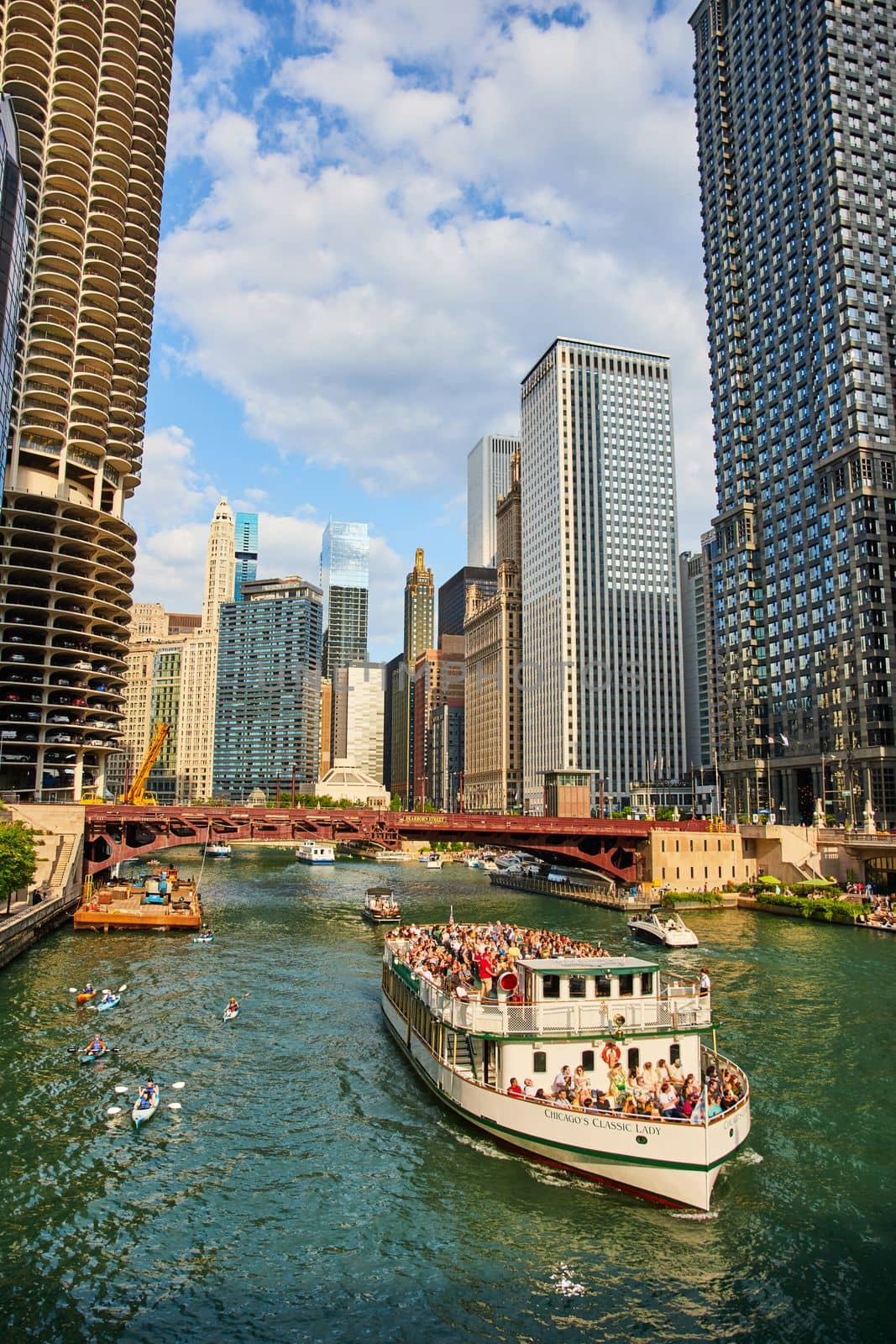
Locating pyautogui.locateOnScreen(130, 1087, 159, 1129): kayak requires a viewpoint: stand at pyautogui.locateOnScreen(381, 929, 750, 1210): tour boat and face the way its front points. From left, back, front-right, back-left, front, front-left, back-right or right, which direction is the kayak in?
back-right

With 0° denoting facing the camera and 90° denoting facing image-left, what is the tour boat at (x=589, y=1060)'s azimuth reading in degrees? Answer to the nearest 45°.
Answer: approximately 315°
